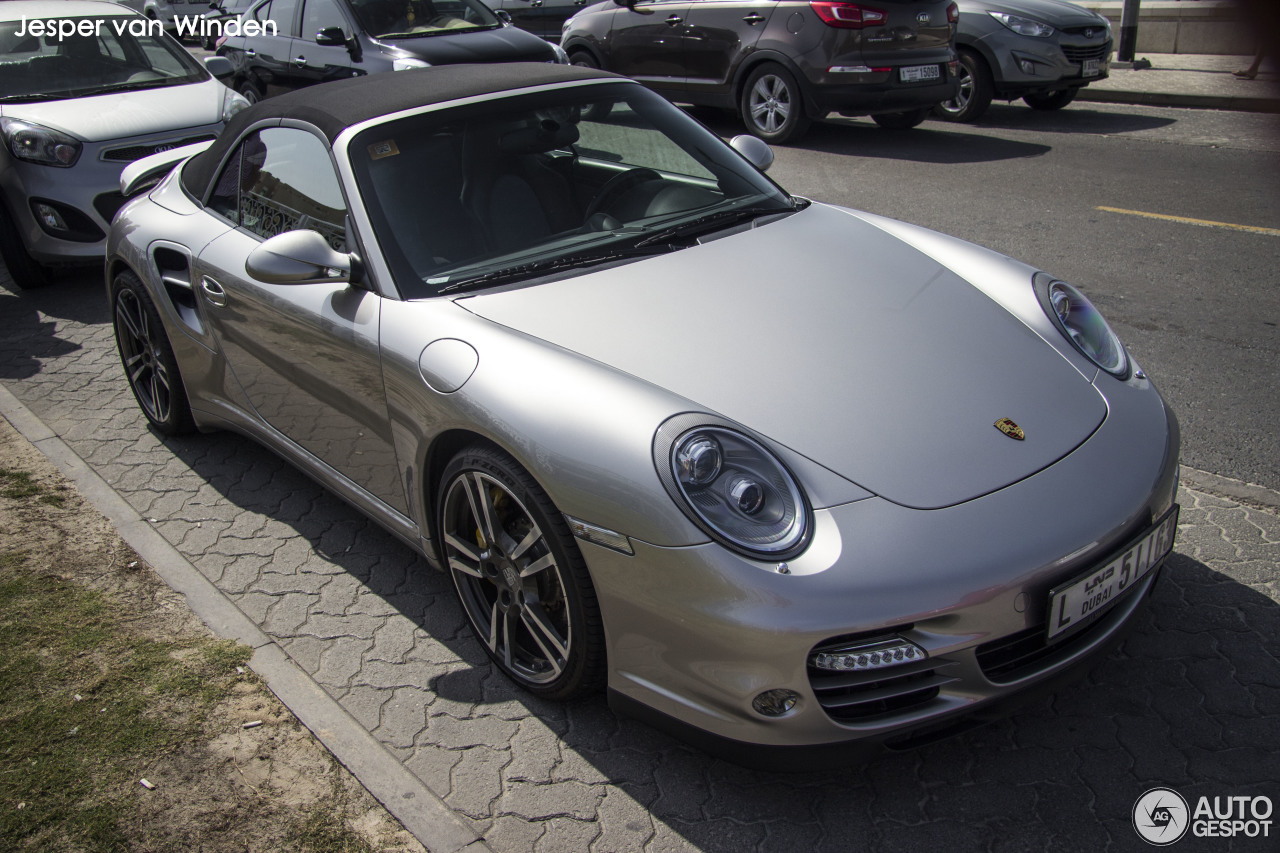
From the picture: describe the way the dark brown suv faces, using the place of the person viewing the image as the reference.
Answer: facing away from the viewer and to the left of the viewer

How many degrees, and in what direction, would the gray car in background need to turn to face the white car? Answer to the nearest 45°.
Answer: approximately 90° to its right

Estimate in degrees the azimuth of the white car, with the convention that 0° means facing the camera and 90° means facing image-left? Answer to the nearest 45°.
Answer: approximately 315°

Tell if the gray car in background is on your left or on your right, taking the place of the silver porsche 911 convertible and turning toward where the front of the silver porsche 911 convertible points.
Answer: on your left

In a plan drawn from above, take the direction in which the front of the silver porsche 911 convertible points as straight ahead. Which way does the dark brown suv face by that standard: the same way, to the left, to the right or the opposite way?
the opposite way

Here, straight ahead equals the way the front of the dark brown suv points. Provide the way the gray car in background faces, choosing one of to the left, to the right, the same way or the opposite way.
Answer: the opposite way

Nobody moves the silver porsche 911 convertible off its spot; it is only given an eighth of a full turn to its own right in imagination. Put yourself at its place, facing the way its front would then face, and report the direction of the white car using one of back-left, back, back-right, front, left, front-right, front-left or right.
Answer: back-right

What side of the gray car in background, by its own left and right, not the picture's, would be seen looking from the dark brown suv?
right

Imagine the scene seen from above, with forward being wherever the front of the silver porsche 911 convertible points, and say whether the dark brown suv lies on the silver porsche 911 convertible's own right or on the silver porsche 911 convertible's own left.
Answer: on the silver porsche 911 convertible's own left

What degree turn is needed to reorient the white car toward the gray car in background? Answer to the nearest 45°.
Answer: approximately 45° to its left
